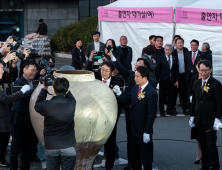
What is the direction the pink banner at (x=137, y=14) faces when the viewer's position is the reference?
facing the viewer

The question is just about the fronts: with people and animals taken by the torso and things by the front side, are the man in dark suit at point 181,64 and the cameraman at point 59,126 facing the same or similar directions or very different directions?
very different directions

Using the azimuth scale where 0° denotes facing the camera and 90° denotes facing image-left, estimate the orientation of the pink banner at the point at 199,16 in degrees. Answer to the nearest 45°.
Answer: approximately 0°

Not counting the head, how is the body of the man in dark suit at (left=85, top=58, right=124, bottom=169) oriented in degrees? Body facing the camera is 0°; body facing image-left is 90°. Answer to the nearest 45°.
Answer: approximately 45°

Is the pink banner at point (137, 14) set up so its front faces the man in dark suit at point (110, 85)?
yes

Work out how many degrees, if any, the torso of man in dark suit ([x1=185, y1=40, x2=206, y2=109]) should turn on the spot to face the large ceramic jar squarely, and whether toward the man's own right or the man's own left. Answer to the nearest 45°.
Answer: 0° — they already face it

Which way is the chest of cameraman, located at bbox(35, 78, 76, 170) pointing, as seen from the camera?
away from the camera

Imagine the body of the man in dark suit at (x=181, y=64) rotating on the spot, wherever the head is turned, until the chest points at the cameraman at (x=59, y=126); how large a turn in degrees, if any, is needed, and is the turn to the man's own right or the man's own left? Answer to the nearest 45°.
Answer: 0° — they already face them

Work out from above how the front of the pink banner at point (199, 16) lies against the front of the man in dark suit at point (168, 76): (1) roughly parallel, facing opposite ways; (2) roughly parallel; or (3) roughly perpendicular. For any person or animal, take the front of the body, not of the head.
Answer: roughly parallel

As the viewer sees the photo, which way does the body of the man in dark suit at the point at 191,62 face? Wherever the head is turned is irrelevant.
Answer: toward the camera

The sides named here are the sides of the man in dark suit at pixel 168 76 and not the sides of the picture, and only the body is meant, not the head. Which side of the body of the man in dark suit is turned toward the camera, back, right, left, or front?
front

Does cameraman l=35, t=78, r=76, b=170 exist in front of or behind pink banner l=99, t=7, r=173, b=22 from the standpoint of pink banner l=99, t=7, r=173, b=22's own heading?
in front

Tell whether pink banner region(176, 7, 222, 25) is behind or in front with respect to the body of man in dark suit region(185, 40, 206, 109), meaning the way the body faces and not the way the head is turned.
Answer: behind

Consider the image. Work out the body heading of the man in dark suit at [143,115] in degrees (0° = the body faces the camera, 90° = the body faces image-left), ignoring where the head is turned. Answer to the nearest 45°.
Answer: approximately 45°

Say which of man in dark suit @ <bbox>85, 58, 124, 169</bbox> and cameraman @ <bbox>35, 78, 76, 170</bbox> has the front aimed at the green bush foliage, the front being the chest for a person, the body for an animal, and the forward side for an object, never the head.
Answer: the cameraman

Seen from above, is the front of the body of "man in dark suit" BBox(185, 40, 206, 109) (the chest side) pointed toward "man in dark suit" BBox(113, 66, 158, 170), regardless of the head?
yes

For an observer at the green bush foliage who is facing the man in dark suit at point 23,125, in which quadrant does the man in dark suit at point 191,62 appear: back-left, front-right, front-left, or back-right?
front-left

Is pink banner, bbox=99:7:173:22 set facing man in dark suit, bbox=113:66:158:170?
yes

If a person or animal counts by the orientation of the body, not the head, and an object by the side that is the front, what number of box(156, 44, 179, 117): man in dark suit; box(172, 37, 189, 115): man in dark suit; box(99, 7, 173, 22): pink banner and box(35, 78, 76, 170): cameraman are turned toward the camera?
3

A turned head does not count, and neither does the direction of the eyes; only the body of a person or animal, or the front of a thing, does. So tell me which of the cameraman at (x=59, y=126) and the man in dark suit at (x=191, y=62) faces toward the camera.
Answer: the man in dark suit

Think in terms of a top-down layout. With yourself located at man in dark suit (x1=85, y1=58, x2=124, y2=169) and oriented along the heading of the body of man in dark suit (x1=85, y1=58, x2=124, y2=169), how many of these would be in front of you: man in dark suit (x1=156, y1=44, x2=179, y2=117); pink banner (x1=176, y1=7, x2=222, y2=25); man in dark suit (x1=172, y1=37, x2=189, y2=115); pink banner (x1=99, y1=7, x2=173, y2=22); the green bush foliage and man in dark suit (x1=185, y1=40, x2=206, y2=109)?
0
